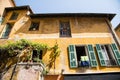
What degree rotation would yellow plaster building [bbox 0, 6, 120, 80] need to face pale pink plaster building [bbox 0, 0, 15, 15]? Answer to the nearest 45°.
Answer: approximately 90° to its right

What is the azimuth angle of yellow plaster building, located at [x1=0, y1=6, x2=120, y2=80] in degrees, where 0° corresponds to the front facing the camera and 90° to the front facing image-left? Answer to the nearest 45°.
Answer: approximately 0°
